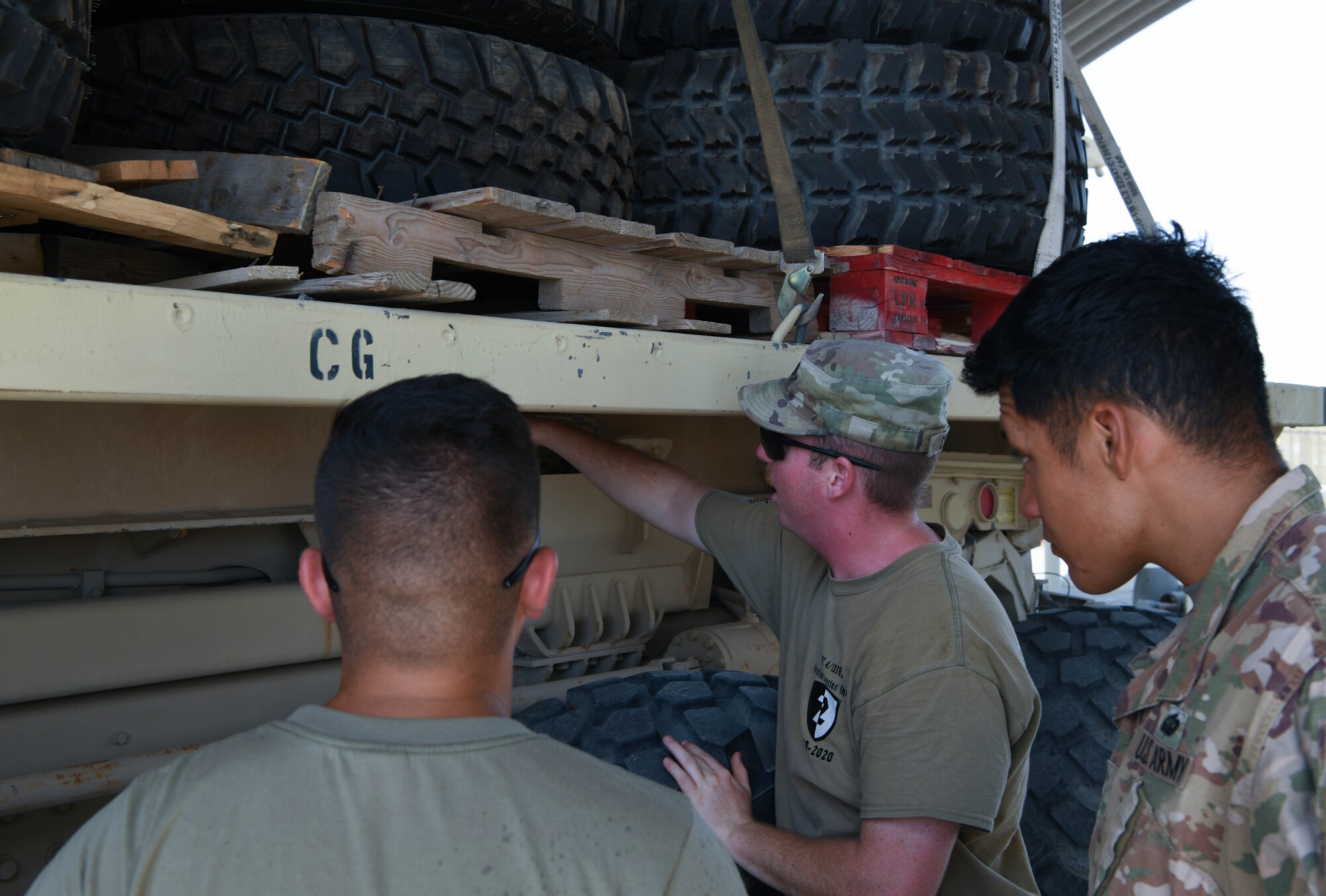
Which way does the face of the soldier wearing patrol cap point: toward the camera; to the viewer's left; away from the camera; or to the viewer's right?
to the viewer's left

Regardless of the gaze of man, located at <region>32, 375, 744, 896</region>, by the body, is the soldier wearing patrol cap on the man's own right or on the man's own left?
on the man's own right

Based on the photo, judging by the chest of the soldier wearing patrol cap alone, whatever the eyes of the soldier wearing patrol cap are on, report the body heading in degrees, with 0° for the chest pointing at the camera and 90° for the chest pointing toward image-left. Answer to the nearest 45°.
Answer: approximately 90°

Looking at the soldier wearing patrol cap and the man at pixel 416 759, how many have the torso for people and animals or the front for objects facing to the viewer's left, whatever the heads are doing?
1

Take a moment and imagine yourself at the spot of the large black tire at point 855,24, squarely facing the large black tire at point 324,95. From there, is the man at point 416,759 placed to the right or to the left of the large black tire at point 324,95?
left

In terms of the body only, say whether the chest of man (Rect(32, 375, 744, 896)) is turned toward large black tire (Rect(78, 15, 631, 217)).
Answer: yes

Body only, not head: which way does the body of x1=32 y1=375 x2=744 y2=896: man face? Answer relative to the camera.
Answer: away from the camera

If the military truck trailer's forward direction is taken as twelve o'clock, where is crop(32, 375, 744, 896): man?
The man is roughly at 10 o'clock from the military truck trailer.

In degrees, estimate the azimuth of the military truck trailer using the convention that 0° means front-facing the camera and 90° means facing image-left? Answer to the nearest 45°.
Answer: approximately 45°

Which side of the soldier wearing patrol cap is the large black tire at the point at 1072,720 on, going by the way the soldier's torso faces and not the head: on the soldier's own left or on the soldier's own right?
on the soldier's own right
